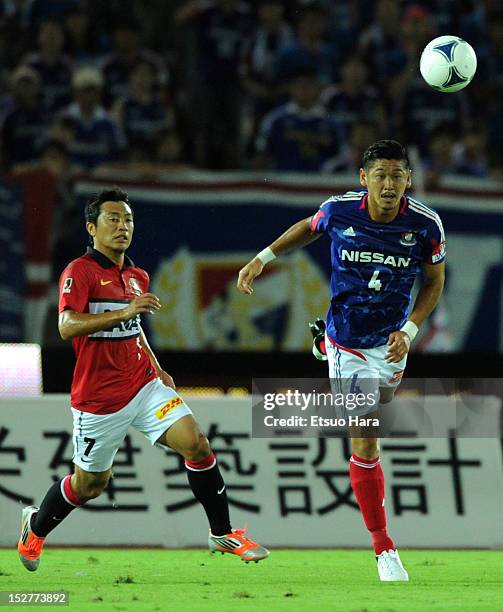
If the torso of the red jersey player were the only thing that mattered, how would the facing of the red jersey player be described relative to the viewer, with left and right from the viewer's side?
facing the viewer and to the right of the viewer

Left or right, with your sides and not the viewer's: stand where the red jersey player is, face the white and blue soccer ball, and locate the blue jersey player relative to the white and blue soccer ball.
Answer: right

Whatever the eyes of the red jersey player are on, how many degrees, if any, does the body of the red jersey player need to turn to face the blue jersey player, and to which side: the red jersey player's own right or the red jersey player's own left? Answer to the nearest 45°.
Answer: approximately 45° to the red jersey player's own left

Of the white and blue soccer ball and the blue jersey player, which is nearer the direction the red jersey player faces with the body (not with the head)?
the blue jersey player

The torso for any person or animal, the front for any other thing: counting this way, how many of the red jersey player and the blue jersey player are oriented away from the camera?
0

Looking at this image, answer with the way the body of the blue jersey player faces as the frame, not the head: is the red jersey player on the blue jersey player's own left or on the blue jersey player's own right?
on the blue jersey player's own right

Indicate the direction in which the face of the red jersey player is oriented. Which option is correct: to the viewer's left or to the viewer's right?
to the viewer's right
